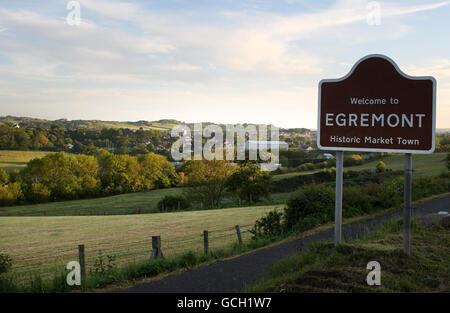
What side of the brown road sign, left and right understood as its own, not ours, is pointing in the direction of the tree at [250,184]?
back

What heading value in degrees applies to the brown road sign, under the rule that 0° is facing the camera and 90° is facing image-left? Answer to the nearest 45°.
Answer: approximately 0°

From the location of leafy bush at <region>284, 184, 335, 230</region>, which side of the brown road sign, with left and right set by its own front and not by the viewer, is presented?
back

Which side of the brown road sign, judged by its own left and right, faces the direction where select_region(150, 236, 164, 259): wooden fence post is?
right
